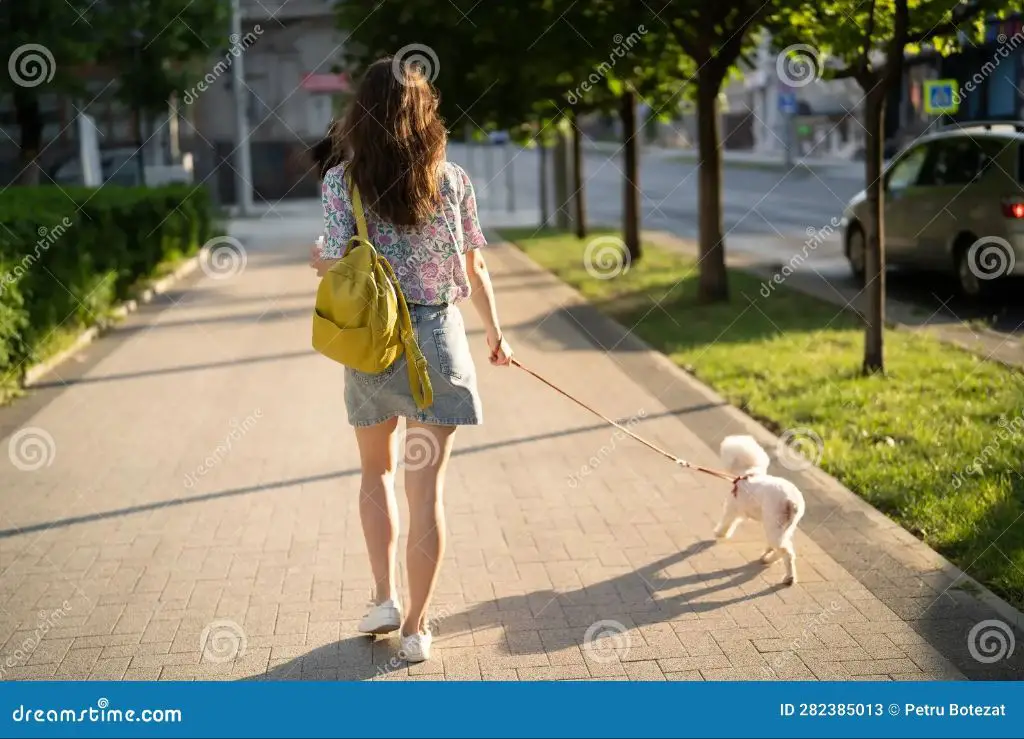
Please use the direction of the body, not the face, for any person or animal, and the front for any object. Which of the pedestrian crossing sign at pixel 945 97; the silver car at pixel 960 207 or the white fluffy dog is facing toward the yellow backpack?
the pedestrian crossing sign

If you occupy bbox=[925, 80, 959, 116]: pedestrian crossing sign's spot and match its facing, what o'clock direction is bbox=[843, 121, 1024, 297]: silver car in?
The silver car is roughly at 12 o'clock from the pedestrian crossing sign.

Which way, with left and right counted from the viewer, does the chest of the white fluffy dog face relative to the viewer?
facing away from the viewer and to the left of the viewer

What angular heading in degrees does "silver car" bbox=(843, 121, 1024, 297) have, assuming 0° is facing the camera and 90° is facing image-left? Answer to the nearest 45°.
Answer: approximately 135°

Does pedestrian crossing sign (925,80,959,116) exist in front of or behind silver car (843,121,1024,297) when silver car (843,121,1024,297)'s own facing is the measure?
in front

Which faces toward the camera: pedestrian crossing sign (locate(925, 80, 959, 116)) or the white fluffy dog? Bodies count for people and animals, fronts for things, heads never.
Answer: the pedestrian crossing sign

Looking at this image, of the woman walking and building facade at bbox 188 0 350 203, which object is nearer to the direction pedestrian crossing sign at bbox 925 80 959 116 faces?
the woman walking

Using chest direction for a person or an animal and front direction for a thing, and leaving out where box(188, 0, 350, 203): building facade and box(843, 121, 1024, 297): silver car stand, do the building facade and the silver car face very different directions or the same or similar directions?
very different directions

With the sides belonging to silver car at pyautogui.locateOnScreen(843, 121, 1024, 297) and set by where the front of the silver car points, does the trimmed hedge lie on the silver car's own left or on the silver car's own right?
on the silver car's own left

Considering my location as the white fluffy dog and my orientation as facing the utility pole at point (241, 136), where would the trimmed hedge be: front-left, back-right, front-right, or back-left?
front-left

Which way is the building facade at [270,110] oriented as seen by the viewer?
toward the camera

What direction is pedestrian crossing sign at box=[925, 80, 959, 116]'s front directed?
toward the camera

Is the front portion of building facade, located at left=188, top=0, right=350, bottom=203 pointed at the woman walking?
yes

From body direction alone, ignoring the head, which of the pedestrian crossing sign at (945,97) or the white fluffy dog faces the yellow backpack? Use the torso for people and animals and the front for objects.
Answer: the pedestrian crossing sign

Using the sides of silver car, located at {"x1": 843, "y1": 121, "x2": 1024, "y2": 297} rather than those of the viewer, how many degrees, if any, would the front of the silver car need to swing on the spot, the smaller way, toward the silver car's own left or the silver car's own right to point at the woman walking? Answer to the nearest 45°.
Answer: approximately 135° to the silver car's own left

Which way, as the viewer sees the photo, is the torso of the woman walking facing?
away from the camera

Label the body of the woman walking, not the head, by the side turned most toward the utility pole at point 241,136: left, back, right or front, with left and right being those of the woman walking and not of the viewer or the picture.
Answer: front

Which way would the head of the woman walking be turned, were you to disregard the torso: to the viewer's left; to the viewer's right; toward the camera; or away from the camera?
away from the camera

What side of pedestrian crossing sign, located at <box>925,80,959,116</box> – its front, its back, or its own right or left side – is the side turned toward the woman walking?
front
